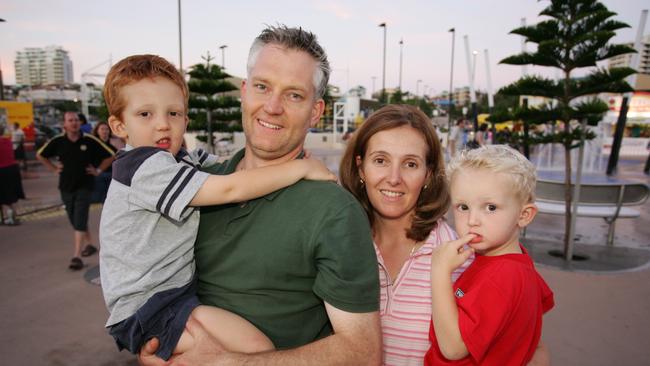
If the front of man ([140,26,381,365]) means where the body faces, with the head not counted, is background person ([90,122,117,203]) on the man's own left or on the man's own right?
on the man's own right

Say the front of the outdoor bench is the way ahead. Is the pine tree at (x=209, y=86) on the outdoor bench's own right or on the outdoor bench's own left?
on the outdoor bench's own right

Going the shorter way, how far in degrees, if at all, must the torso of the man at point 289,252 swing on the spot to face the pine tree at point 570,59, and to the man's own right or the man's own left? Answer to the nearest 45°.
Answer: approximately 180°

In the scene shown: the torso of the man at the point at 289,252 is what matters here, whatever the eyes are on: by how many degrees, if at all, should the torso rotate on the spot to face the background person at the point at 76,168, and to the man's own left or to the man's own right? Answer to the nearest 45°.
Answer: approximately 90° to the man's own right

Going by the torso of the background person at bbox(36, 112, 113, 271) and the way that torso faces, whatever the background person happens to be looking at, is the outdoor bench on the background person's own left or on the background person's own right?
on the background person's own left

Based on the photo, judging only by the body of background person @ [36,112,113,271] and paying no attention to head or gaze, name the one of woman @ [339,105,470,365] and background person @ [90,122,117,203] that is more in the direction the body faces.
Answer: the woman

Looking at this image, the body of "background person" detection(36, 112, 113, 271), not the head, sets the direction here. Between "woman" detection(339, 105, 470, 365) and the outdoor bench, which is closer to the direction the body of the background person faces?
the woman
